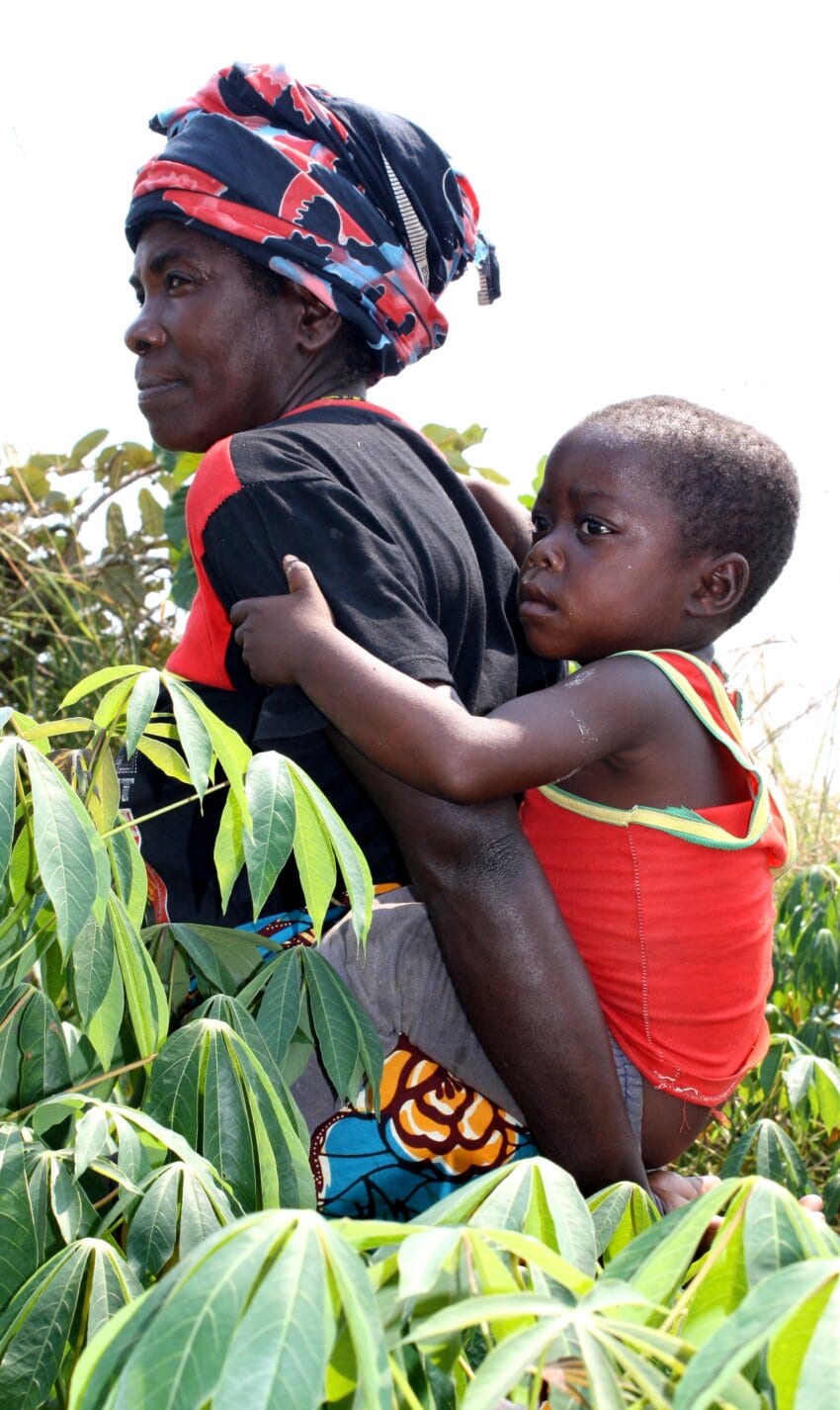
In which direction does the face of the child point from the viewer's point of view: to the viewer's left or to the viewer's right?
to the viewer's left

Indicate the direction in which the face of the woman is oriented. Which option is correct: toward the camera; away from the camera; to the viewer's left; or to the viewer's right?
to the viewer's left

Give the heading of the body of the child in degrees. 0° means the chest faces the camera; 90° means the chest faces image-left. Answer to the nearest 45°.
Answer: approximately 90°

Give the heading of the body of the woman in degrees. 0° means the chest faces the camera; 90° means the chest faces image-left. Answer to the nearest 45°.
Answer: approximately 90°
